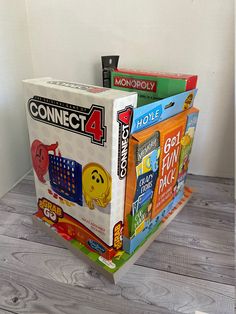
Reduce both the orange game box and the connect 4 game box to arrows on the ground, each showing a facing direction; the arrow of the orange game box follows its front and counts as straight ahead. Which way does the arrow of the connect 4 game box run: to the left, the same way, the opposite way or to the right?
to the right

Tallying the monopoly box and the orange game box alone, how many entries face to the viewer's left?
0

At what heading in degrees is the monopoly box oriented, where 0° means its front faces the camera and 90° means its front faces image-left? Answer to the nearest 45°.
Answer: approximately 0°

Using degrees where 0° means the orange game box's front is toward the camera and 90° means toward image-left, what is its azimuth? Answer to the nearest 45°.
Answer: approximately 315°

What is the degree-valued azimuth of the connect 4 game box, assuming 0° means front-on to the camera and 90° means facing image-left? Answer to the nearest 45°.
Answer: approximately 45°
